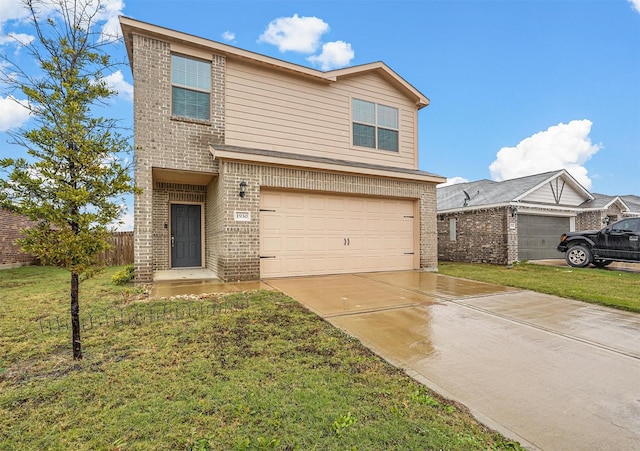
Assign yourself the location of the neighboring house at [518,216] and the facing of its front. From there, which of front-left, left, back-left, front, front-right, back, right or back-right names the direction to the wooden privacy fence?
right

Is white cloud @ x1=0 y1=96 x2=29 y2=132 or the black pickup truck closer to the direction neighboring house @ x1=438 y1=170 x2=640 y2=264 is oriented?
the black pickup truck

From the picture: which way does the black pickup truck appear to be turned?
to the viewer's left

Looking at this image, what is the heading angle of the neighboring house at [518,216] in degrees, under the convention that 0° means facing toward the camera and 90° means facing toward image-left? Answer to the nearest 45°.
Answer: approximately 315°

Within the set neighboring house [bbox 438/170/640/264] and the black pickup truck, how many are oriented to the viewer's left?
1

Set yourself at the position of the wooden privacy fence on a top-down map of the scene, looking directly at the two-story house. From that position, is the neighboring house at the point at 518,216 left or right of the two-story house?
left

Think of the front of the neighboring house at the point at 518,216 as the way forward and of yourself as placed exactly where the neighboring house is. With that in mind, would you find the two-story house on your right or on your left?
on your right

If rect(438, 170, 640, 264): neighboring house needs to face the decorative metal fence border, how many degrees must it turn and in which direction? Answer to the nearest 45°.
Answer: approximately 45° to its right

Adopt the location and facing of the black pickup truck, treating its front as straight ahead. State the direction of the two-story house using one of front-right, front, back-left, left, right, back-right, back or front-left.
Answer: front-left
